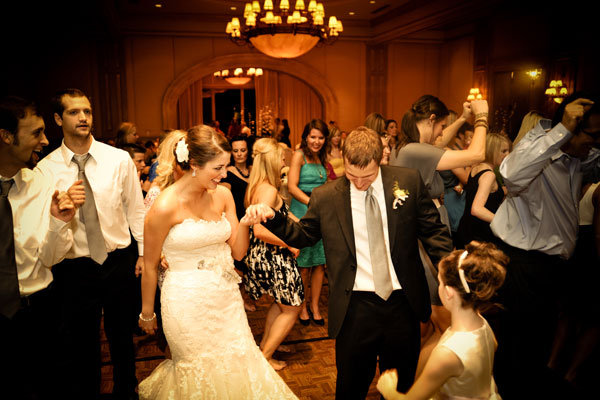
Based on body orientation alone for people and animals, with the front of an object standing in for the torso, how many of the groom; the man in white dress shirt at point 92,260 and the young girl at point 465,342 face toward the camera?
2

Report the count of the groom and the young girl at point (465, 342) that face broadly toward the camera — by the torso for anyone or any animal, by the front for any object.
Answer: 1

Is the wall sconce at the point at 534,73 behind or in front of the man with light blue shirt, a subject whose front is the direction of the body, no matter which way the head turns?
behind

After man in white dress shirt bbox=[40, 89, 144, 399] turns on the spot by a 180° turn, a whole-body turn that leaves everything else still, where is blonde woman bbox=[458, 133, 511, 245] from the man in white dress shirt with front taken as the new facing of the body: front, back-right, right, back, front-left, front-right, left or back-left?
right

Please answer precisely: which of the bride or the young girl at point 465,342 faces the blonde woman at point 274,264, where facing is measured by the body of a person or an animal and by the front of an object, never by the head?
the young girl

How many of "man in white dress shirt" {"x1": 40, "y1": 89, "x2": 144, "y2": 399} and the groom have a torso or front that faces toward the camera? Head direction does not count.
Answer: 2

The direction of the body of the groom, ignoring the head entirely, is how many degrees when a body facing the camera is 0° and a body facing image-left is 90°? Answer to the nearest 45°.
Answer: approximately 0°

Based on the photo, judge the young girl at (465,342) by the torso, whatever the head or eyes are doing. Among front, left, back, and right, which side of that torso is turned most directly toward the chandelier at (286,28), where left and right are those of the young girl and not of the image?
front
